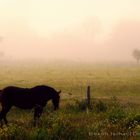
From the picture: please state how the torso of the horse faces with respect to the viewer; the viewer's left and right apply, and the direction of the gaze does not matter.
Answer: facing to the right of the viewer
